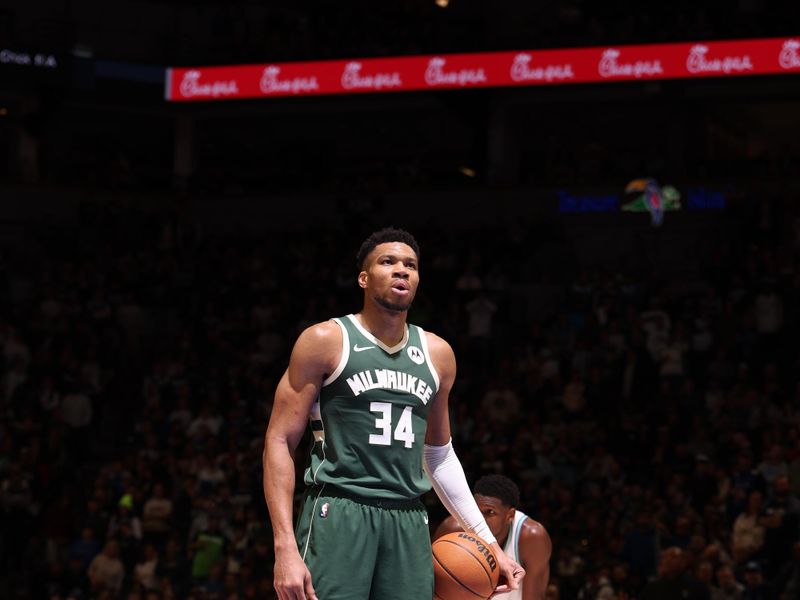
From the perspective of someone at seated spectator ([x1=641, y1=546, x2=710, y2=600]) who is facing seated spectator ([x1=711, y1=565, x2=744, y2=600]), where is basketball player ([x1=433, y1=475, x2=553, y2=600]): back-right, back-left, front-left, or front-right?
back-right

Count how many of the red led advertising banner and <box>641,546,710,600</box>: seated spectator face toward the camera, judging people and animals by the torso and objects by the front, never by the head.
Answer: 2

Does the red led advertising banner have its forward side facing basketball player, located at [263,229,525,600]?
yes

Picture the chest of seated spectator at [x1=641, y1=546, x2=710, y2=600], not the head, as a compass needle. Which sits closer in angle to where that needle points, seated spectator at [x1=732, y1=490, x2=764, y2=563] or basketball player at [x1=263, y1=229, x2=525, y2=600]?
the basketball player

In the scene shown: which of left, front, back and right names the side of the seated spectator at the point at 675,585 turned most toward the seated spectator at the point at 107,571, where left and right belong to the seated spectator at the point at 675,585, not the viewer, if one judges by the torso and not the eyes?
right

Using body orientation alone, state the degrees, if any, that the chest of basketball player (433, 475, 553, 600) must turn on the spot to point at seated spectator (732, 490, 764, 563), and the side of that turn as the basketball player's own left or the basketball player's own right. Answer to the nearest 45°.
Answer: approximately 180°

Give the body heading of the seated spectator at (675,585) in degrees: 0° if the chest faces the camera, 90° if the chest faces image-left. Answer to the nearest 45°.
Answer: approximately 0°

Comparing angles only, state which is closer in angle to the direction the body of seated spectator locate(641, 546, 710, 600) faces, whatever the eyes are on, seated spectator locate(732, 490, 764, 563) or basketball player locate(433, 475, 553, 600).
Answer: the basketball player

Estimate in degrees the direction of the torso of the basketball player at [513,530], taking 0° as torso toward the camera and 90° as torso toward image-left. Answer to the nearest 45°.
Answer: approximately 45°

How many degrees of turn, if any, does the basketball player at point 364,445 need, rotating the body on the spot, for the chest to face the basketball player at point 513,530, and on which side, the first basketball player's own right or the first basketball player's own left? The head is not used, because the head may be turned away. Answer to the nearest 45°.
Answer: approximately 135° to the first basketball player's own left

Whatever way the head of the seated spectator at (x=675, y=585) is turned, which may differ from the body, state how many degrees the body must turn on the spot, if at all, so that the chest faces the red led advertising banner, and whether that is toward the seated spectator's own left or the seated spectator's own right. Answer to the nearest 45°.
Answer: approximately 180°
